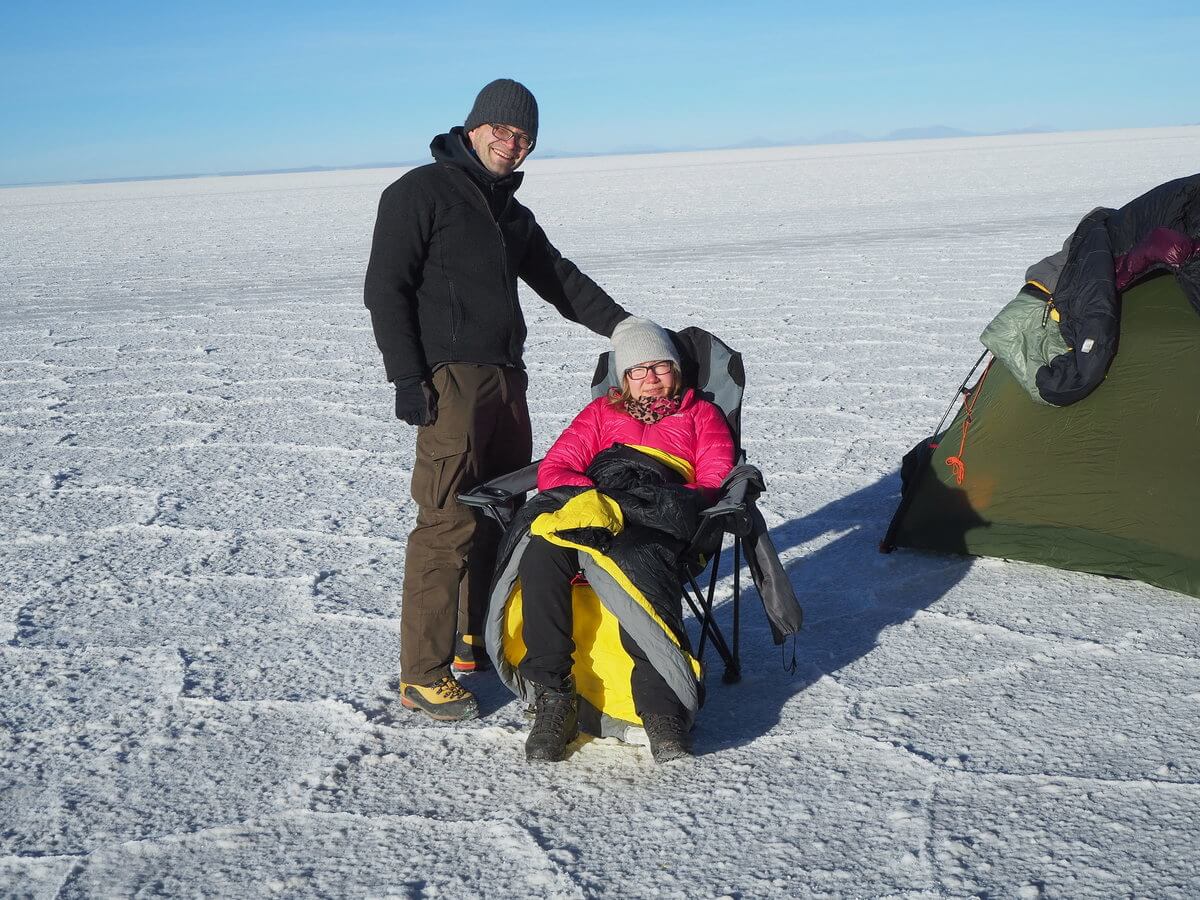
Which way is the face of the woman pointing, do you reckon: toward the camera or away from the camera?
toward the camera

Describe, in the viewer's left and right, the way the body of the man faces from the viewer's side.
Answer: facing the viewer and to the right of the viewer

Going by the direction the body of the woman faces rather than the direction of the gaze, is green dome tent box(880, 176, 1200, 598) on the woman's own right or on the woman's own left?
on the woman's own left

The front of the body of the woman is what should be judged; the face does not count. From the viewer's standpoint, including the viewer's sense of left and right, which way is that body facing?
facing the viewer

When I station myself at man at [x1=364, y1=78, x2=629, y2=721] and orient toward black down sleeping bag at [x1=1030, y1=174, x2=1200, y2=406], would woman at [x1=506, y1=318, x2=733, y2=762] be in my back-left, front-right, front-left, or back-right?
front-right

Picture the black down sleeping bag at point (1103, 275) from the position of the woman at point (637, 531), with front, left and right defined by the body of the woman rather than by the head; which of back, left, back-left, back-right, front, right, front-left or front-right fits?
back-left

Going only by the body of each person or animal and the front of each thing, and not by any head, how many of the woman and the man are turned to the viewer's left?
0

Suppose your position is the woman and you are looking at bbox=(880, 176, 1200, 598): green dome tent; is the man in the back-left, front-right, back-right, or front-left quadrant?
back-left

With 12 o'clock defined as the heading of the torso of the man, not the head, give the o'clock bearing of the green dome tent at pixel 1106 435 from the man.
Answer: The green dome tent is roughly at 10 o'clock from the man.
